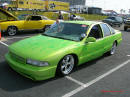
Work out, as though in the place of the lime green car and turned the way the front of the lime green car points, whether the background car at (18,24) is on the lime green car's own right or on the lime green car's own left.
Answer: on the lime green car's own right

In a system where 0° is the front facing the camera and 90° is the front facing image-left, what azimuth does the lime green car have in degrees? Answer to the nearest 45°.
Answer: approximately 45°
